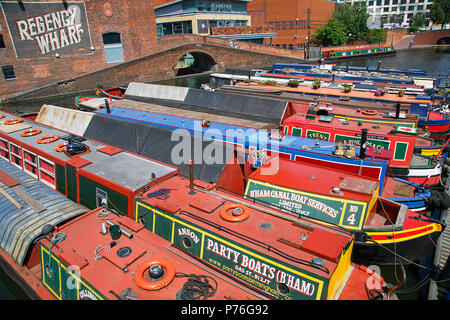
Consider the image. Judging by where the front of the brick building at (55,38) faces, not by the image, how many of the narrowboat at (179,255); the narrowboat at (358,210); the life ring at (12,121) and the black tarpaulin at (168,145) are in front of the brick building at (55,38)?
4

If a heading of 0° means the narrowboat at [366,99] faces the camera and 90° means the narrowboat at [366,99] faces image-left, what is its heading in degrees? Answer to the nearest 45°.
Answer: approximately 315°

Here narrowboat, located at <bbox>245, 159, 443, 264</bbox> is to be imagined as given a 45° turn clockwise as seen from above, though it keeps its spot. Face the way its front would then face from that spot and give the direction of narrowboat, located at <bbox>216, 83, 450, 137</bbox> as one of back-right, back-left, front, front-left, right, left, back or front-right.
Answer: back

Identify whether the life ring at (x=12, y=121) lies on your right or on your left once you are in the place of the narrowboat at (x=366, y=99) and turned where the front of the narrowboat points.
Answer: on your right

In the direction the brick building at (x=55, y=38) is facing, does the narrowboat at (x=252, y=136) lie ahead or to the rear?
ahead

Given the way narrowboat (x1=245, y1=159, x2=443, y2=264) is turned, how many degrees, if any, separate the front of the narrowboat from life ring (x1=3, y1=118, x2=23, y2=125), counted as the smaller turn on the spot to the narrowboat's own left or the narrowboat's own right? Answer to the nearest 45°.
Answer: approximately 135° to the narrowboat's own right
